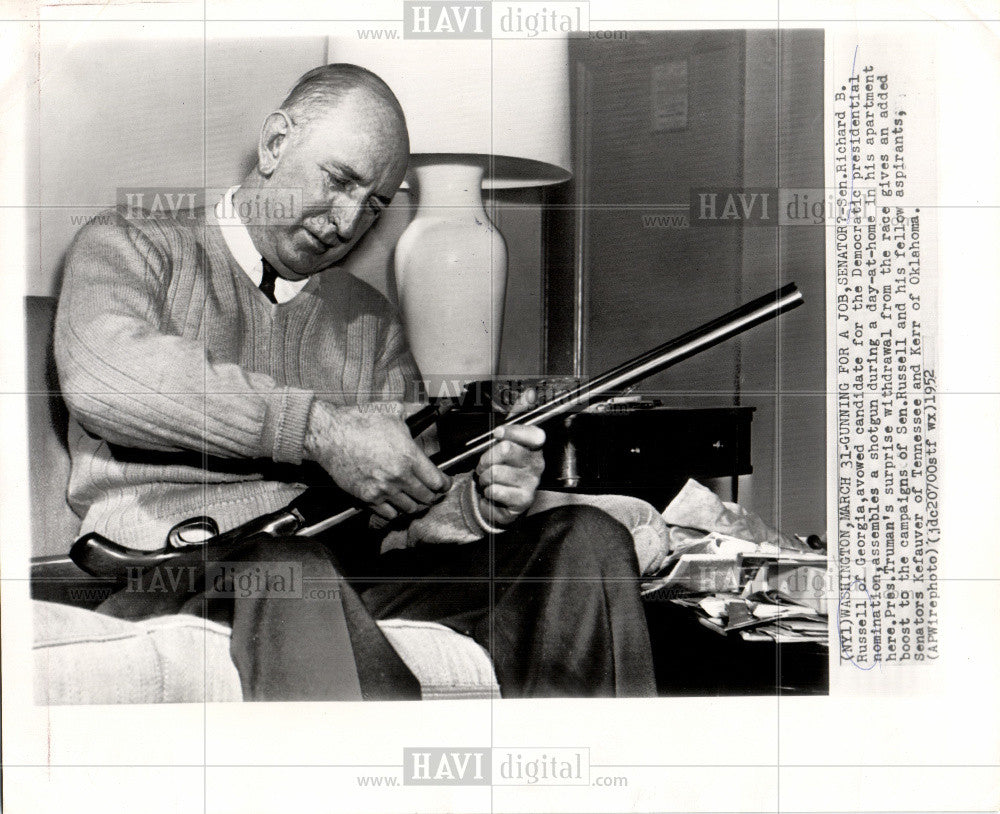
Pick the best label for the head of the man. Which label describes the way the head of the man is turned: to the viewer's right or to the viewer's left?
to the viewer's right

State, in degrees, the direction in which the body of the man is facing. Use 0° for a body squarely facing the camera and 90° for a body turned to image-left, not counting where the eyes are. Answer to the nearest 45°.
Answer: approximately 315°
